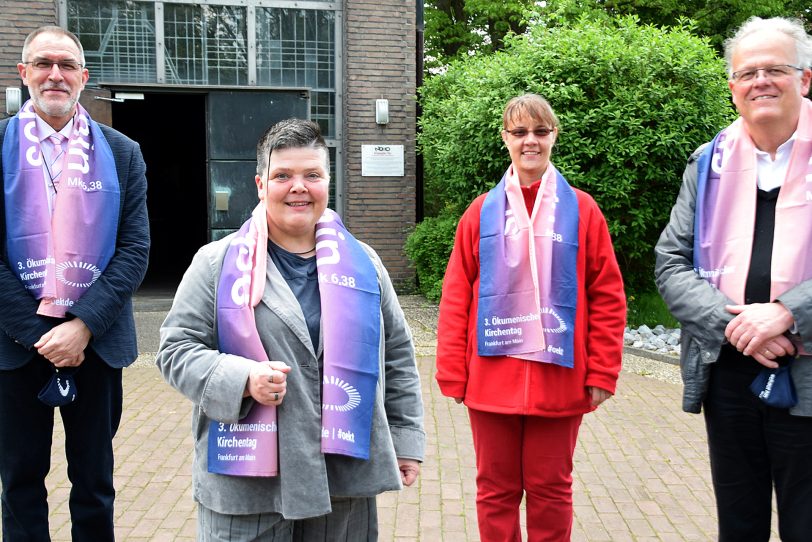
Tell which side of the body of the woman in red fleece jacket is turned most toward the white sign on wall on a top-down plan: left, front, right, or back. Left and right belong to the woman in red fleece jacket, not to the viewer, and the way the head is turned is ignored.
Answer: back

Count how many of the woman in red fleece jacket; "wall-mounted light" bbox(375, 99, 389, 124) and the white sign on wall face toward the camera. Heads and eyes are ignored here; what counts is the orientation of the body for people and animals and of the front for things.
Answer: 3

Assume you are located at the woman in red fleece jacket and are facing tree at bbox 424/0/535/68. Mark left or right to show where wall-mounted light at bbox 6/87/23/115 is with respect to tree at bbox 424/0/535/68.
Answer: left

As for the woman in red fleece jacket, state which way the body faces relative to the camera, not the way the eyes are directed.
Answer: toward the camera

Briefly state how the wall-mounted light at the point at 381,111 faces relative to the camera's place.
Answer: facing the viewer

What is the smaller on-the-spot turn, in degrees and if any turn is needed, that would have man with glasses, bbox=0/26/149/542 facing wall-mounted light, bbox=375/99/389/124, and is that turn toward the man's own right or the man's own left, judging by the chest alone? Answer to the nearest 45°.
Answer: approximately 135° to the man's own left

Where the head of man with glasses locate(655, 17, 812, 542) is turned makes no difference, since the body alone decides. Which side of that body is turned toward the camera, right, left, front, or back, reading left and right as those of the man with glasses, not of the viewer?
front

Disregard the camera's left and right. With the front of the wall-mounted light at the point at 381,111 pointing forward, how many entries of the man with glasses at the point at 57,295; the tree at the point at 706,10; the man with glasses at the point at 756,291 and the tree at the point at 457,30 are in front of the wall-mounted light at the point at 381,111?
2

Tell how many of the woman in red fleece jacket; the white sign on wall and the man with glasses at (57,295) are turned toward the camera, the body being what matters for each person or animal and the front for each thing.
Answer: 3
